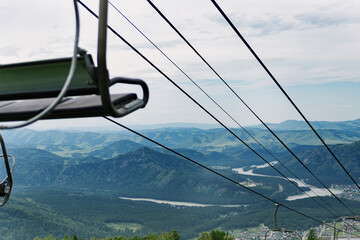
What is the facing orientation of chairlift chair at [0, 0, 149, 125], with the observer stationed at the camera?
facing away from the viewer and to the right of the viewer
